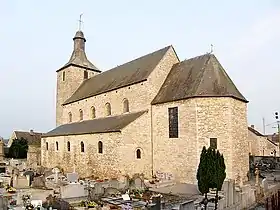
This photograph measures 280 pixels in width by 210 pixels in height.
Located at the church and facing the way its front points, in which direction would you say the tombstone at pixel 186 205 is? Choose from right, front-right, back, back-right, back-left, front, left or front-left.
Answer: back-left

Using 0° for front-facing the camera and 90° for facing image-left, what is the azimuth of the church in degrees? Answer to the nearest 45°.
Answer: approximately 135°

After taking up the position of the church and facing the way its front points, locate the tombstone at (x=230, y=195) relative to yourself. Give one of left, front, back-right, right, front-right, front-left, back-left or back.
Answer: back-left

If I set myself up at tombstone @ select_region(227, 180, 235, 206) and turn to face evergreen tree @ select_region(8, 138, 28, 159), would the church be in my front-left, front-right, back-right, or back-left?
front-right

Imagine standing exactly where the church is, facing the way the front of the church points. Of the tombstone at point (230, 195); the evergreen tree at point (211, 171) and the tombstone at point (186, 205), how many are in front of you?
0

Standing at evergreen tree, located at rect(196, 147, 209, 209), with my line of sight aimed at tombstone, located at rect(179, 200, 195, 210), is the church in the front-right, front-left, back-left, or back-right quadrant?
back-right

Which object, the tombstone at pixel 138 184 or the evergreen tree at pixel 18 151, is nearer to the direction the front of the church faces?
the evergreen tree

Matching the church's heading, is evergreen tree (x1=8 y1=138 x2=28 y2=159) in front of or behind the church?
in front

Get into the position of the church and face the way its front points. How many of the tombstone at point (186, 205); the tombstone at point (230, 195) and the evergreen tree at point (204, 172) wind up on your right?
0
